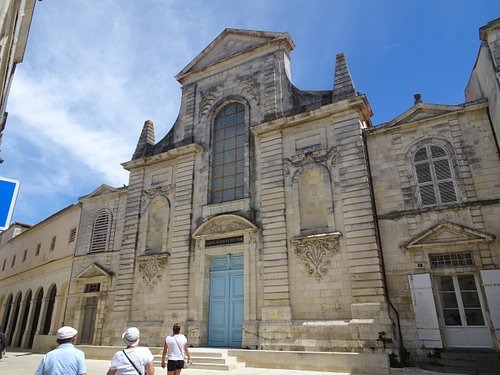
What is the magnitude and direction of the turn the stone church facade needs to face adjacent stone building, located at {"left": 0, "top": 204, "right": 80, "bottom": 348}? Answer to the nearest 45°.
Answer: approximately 90° to its right

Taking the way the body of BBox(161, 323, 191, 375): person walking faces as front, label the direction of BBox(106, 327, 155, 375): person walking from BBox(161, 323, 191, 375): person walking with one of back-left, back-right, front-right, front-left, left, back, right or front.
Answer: back

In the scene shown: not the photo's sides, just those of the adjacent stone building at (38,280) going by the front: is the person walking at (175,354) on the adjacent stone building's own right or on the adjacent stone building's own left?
on the adjacent stone building's own left

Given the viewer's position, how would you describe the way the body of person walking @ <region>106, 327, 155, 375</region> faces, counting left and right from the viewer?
facing away from the viewer

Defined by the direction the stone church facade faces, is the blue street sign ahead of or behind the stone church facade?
ahead

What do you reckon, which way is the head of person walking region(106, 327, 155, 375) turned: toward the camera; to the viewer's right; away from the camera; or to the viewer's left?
away from the camera

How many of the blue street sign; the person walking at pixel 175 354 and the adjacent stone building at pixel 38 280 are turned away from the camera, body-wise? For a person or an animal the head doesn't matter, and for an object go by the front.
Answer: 1

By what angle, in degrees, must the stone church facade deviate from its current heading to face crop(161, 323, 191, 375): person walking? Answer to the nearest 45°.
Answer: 0° — it already faces them

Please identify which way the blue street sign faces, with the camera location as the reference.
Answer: facing the viewer

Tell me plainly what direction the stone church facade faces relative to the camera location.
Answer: facing the viewer and to the left of the viewer

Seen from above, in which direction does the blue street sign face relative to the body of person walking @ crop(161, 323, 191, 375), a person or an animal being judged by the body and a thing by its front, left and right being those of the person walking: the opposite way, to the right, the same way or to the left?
the opposite way

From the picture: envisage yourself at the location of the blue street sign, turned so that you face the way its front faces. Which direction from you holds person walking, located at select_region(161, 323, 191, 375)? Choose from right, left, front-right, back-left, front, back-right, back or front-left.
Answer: back-left

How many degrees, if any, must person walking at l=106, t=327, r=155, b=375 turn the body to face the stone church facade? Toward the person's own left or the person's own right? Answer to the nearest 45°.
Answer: approximately 45° to the person's own right

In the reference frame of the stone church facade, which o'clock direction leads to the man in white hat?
The man in white hat is roughly at 11 o'clock from the stone church facade.

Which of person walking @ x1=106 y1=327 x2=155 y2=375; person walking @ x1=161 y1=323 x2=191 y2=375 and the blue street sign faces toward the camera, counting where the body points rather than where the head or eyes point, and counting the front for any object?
the blue street sign

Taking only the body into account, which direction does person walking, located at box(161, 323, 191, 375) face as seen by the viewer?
away from the camera
